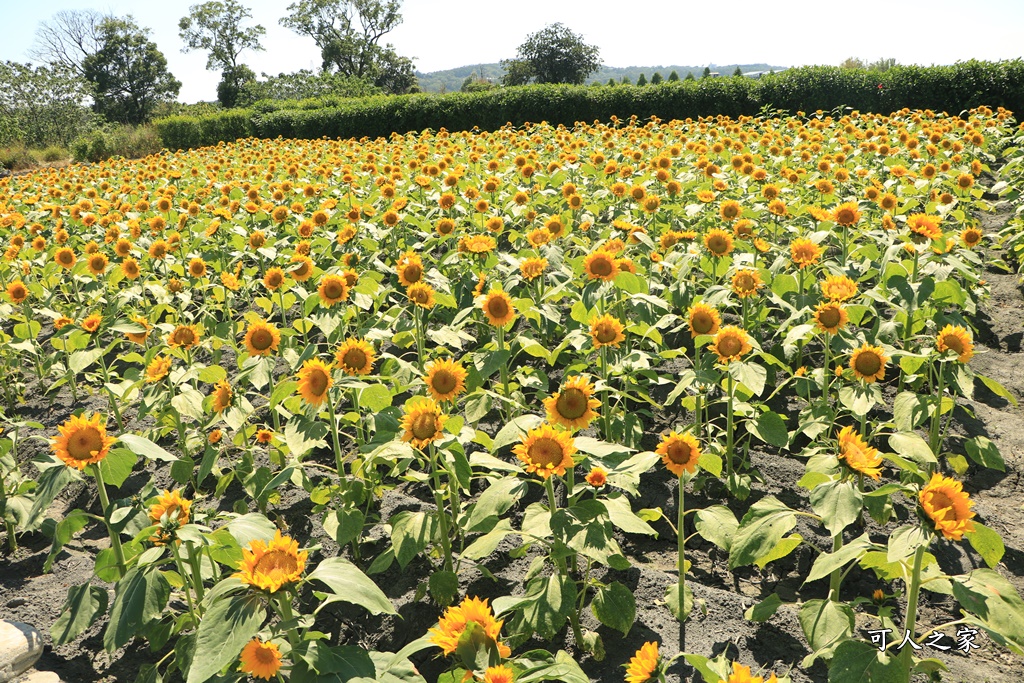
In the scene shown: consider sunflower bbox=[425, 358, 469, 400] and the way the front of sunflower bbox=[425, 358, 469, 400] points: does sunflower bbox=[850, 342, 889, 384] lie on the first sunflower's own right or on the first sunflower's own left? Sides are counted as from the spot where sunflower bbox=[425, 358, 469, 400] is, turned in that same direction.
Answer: on the first sunflower's own left

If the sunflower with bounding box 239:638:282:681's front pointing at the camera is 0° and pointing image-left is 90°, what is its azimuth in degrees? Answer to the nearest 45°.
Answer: approximately 0°

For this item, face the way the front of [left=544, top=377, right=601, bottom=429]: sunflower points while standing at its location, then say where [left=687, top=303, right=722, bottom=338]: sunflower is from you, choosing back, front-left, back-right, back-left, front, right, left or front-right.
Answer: back-left

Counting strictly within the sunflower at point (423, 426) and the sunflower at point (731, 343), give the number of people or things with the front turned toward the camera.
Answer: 2

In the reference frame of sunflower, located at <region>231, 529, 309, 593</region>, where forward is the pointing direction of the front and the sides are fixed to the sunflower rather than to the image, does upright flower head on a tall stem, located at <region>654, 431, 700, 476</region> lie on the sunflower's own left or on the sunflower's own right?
on the sunflower's own left

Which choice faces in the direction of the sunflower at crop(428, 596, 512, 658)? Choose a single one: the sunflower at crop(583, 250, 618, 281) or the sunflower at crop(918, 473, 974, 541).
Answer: the sunflower at crop(583, 250, 618, 281)

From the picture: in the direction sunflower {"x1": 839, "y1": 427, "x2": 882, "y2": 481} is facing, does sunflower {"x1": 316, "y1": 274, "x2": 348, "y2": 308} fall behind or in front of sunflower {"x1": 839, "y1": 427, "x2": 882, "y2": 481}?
behind
